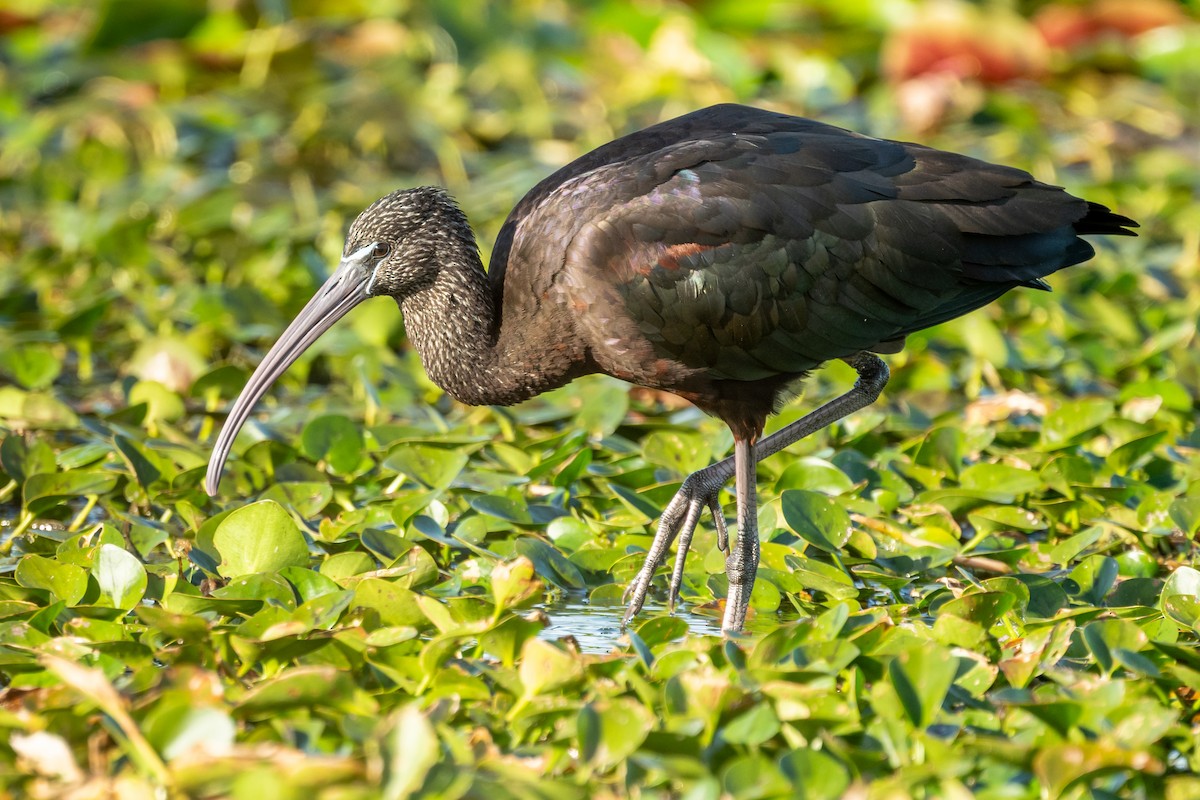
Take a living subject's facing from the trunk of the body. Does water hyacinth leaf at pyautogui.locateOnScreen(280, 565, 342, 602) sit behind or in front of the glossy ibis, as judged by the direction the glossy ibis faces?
in front

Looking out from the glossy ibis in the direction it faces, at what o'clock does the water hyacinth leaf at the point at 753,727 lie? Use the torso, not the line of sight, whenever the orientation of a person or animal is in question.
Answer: The water hyacinth leaf is roughly at 9 o'clock from the glossy ibis.

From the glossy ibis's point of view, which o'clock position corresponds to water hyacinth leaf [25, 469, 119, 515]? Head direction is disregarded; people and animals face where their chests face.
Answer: The water hyacinth leaf is roughly at 12 o'clock from the glossy ibis.

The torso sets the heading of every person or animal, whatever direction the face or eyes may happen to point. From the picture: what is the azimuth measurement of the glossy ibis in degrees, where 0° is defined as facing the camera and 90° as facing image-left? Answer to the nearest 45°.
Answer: approximately 90°

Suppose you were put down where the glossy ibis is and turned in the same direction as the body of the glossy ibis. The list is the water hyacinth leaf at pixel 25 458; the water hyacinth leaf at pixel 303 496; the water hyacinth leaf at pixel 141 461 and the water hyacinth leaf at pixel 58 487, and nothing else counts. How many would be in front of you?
4

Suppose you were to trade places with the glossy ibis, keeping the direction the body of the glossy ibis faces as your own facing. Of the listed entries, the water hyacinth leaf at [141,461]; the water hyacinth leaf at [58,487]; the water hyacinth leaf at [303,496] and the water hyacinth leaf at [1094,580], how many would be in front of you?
3

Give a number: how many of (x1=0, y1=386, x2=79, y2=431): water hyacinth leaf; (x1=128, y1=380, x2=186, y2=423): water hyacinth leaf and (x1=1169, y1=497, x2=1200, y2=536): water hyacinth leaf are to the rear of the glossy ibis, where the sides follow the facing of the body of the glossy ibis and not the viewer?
1

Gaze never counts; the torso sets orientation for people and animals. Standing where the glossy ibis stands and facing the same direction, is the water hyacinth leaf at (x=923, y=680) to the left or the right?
on its left

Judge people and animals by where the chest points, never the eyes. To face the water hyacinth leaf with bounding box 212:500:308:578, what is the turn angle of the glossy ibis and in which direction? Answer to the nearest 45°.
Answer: approximately 45° to its left

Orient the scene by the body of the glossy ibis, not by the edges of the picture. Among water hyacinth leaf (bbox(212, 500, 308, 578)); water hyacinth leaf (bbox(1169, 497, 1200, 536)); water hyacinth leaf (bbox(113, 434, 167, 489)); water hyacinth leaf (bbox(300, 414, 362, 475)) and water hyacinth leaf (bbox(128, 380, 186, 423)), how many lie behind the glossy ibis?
1

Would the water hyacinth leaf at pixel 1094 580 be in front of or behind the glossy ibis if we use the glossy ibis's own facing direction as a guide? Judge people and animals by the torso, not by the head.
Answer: behind

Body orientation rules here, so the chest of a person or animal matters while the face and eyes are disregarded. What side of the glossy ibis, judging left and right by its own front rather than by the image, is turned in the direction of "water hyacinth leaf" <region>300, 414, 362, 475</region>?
front

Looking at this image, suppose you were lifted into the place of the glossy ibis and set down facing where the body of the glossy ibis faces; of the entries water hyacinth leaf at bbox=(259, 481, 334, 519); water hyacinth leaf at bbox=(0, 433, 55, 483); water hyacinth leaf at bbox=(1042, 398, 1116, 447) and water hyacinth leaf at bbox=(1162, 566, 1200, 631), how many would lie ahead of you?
2

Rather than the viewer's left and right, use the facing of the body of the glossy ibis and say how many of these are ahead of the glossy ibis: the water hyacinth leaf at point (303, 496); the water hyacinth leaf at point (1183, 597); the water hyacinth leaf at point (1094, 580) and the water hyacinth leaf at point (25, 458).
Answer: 2

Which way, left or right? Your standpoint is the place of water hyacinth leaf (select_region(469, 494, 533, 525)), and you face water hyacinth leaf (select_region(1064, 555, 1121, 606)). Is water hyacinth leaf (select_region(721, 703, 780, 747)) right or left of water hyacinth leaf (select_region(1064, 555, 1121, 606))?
right
